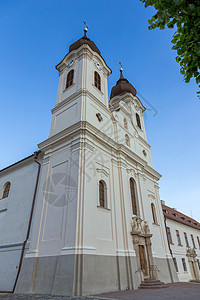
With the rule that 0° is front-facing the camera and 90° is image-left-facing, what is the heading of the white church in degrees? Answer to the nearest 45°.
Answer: approximately 315°
